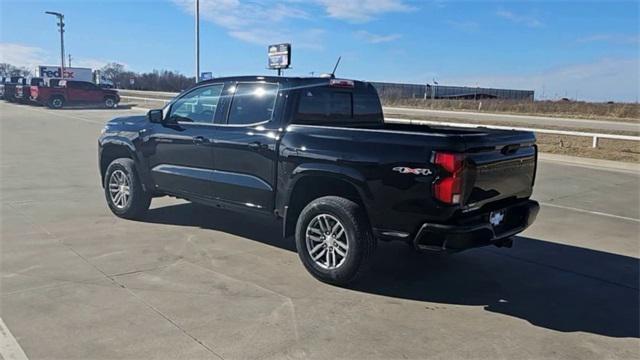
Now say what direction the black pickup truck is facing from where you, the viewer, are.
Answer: facing away from the viewer and to the left of the viewer

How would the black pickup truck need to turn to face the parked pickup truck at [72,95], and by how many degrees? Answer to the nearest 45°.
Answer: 0° — it already faces it

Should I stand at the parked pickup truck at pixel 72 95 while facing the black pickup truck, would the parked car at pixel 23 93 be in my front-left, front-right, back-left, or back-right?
back-right

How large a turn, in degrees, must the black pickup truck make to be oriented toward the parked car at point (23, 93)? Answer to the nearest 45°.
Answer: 0° — it already faces it

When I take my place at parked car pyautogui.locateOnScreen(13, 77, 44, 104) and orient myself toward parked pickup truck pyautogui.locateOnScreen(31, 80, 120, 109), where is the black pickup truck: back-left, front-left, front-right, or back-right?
front-right

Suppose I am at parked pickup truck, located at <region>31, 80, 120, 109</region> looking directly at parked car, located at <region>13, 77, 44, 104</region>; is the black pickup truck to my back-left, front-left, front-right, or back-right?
back-left

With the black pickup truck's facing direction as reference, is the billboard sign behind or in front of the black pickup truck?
in front
